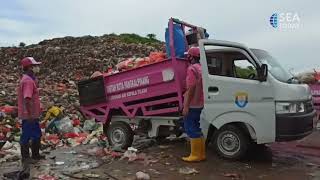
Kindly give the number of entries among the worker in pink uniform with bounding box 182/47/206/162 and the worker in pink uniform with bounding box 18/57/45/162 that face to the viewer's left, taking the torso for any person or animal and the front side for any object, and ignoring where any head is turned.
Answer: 1

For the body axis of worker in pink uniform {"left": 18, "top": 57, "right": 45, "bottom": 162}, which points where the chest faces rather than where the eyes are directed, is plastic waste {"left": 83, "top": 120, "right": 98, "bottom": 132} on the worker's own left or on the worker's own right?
on the worker's own left

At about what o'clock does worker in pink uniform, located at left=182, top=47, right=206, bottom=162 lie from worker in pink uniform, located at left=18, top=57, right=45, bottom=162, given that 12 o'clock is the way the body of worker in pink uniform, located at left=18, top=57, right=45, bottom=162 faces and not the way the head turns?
worker in pink uniform, located at left=182, top=47, right=206, bottom=162 is roughly at 1 o'clock from worker in pink uniform, located at left=18, top=57, right=45, bottom=162.

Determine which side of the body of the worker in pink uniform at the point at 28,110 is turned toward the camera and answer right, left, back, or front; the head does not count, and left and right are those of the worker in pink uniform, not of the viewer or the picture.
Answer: right

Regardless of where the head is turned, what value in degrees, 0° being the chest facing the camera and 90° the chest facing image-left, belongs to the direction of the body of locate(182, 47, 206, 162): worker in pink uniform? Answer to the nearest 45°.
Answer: approximately 90°

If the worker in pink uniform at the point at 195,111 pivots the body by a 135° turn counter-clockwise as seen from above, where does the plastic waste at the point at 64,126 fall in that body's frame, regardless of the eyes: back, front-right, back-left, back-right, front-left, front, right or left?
back

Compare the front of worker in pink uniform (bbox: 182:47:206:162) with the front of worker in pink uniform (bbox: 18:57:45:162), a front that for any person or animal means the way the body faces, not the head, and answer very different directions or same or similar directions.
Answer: very different directions

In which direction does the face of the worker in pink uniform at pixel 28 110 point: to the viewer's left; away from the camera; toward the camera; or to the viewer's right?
to the viewer's right

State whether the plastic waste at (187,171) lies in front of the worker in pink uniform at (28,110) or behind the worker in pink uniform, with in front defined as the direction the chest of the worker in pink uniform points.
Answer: in front

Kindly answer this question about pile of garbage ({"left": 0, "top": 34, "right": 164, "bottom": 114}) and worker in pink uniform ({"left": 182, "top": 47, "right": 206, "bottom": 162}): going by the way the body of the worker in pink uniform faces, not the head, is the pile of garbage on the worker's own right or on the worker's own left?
on the worker's own right
